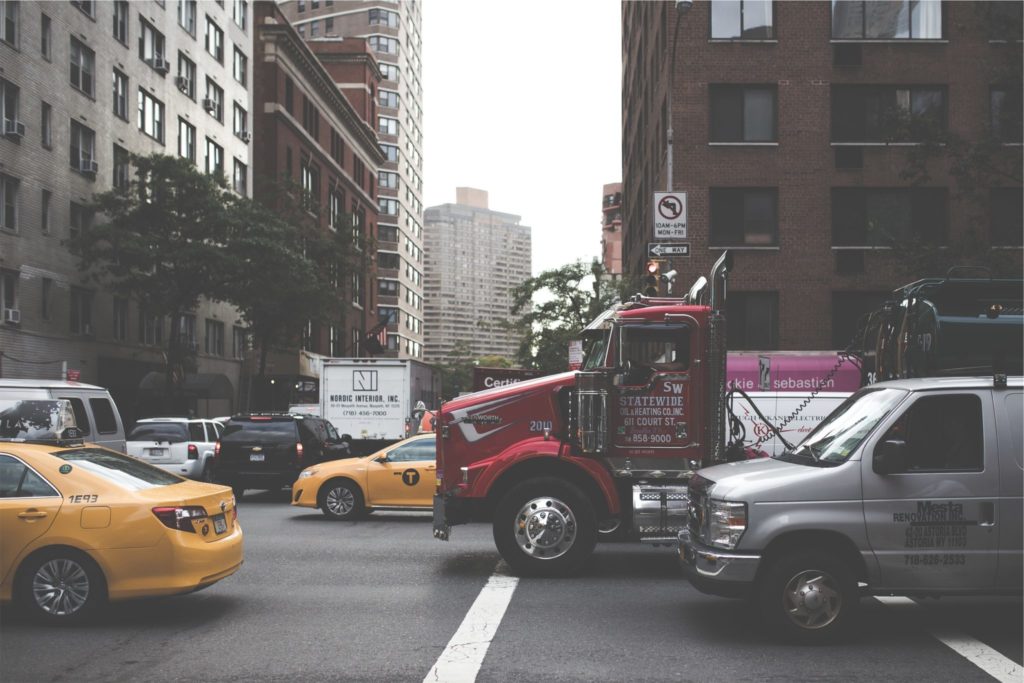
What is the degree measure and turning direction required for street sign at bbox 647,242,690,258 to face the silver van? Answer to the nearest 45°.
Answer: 0° — it already faces it

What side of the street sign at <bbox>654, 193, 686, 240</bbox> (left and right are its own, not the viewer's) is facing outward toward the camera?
front

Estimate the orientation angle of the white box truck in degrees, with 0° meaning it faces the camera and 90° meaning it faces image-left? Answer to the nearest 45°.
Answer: approximately 225°

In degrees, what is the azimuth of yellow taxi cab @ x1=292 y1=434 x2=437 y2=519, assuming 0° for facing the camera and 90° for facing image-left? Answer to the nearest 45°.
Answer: approximately 90°

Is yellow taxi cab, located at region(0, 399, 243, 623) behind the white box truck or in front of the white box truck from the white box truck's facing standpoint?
behind

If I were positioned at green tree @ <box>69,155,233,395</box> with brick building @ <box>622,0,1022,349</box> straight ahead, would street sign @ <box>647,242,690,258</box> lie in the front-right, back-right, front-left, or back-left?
front-right

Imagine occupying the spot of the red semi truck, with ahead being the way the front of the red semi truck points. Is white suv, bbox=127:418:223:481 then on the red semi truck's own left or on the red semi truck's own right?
on the red semi truck's own right

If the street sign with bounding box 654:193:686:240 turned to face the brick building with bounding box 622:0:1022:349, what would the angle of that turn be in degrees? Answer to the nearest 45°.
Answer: approximately 180°

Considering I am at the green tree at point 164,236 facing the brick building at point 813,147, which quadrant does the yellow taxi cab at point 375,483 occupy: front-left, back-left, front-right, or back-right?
front-right

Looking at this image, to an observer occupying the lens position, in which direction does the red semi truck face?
facing to the left of the viewer

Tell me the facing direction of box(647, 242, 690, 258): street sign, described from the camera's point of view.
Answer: facing the viewer

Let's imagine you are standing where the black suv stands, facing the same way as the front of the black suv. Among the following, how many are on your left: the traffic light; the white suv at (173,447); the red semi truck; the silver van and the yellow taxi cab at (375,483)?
1

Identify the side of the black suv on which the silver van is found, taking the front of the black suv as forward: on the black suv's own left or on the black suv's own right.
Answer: on the black suv's own right

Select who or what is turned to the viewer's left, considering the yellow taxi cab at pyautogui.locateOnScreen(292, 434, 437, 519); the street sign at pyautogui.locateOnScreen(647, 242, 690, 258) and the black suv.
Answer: the yellow taxi cab

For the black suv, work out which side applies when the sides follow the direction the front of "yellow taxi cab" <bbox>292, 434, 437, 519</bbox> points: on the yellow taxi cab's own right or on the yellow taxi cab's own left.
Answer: on the yellow taxi cab's own right

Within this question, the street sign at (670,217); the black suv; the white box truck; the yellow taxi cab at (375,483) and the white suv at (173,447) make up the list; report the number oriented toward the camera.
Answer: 1
